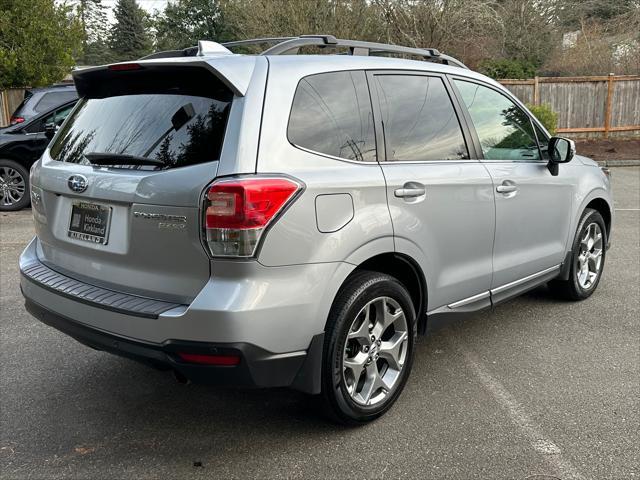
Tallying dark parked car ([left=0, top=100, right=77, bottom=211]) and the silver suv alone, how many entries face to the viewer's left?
1

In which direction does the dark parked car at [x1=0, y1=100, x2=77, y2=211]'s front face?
to the viewer's left

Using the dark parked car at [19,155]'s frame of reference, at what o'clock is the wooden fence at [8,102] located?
The wooden fence is roughly at 3 o'clock from the dark parked car.

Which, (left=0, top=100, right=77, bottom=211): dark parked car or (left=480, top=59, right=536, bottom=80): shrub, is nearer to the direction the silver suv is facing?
the shrub

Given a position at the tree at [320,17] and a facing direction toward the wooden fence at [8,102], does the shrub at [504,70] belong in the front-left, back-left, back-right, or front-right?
back-left

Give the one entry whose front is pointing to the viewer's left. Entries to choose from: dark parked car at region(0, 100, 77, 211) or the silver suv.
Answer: the dark parked car

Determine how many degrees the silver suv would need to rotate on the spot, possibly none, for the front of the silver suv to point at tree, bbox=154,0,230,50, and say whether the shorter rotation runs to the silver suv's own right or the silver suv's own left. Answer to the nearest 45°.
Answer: approximately 45° to the silver suv's own left

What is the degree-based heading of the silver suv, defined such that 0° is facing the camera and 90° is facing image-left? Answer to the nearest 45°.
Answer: approximately 225°

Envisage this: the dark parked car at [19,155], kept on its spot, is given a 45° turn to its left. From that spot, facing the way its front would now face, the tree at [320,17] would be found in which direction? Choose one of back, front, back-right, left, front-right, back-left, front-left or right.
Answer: back

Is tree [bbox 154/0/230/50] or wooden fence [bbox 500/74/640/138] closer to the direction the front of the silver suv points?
the wooden fence

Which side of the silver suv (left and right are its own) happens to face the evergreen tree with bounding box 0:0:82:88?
left

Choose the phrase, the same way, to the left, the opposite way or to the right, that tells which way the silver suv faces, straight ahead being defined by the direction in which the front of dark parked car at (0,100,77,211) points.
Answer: the opposite way

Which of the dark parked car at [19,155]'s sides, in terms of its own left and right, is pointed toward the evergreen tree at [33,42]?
right
